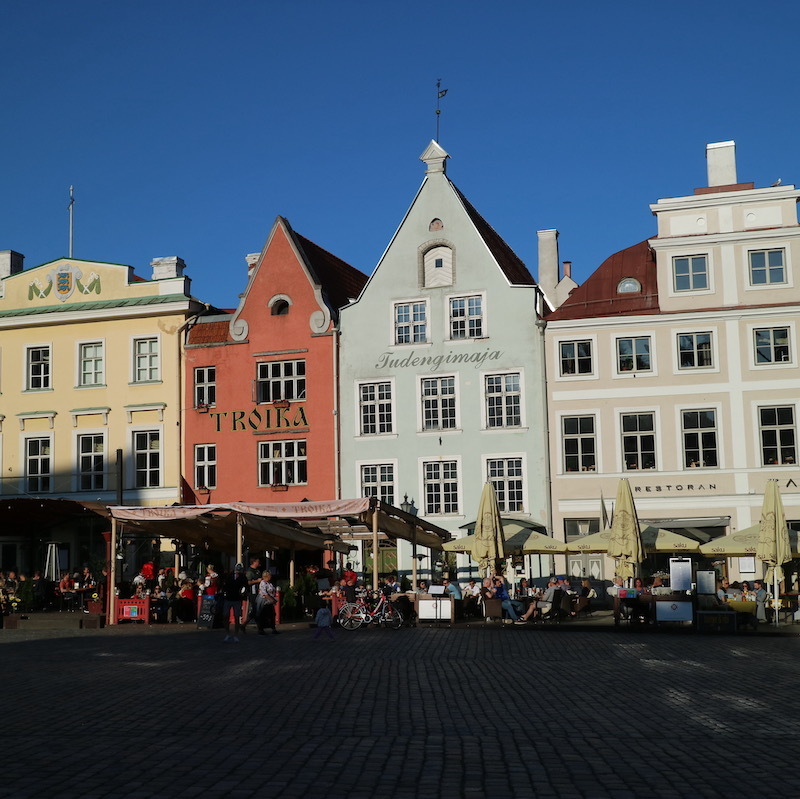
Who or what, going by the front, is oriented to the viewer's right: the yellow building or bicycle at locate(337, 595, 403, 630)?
the bicycle

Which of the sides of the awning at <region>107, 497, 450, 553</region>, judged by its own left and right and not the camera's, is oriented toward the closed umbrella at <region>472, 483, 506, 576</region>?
left

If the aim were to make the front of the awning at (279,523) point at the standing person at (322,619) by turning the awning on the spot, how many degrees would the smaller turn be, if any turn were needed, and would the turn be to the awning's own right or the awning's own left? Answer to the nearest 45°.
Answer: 0° — it already faces them

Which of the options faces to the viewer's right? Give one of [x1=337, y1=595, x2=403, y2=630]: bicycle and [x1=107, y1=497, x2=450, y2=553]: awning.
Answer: the bicycle

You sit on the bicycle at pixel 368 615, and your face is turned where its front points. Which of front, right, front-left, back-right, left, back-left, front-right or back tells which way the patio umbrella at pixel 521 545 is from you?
front-left

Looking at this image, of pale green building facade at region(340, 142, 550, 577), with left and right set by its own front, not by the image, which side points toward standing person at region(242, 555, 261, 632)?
front

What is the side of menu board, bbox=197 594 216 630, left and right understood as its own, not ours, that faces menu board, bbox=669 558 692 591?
left

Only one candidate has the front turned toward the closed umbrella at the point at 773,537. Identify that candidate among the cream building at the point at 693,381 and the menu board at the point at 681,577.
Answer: the cream building

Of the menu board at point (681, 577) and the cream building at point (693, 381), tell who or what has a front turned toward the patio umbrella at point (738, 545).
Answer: the cream building

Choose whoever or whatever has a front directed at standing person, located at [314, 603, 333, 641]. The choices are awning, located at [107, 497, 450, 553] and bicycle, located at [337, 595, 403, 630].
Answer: the awning

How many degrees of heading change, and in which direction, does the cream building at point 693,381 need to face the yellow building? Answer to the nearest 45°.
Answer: approximately 90° to its right

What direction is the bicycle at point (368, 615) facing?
to the viewer's right
